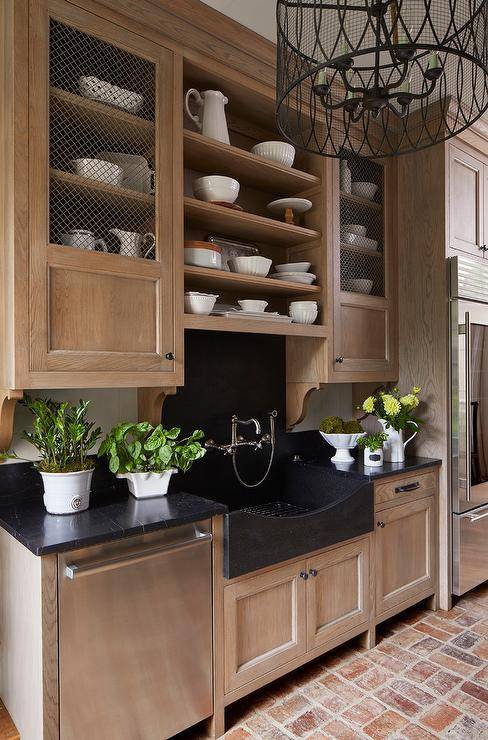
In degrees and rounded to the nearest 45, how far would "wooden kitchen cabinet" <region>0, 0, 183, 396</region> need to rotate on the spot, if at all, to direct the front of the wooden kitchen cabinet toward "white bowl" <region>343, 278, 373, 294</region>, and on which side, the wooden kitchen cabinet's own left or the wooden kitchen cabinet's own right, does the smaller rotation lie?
approximately 90° to the wooden kitchen cabinet's own left

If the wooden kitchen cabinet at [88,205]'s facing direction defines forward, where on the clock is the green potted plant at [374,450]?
The green potted plant is roughly at 10 o'clock from the wooden kitchen cabinet.

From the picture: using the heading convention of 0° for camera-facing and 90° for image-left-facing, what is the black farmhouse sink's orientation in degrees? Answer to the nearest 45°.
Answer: approximately 315°

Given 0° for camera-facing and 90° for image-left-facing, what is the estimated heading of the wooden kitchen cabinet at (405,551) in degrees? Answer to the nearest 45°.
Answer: approximately 315°

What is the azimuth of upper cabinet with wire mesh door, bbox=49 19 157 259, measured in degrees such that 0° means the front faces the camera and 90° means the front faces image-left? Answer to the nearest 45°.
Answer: approximately 315°

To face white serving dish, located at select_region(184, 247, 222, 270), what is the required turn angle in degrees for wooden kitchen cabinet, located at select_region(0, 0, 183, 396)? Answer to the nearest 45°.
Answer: approximately 90° to its left

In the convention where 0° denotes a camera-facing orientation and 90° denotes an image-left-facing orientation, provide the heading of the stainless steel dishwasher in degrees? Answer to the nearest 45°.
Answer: approximately 315°

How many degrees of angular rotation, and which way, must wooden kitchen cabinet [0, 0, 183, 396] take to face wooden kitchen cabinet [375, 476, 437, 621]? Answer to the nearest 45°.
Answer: approximately 45° to its left

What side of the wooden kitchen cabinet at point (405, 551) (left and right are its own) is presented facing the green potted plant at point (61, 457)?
right
